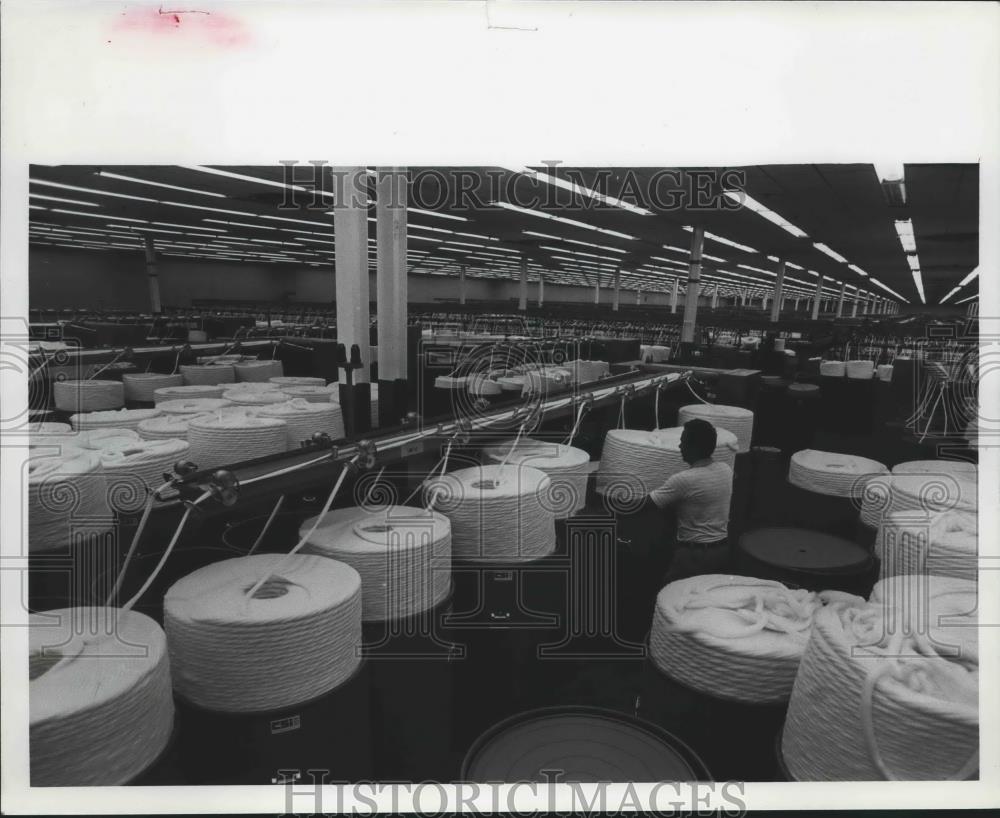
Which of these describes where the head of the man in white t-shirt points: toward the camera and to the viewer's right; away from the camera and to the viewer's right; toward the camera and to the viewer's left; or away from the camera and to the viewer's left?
away from the camera and to the viewer's left

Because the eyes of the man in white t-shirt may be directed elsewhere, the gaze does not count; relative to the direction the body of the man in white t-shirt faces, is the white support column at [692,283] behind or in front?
in front

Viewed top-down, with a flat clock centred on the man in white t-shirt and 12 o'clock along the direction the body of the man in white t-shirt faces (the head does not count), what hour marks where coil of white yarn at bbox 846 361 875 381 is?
The coil of white yarn is roughly at 2 o'clock from the man in white t-shirt.

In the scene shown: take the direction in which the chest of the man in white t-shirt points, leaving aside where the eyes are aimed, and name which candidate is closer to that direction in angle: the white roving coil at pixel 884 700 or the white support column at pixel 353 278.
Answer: the white support column

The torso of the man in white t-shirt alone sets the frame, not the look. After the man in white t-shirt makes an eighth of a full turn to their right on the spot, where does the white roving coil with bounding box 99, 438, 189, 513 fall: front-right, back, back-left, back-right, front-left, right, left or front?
back-left

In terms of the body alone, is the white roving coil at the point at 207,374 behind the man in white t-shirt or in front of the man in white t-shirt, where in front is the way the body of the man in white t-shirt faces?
in front

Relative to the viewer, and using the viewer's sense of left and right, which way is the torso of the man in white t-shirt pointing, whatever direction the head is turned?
facing away from the viewer and to the left of the viewer

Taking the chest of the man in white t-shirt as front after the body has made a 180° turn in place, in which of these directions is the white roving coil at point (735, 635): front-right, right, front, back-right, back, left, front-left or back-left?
front-right
